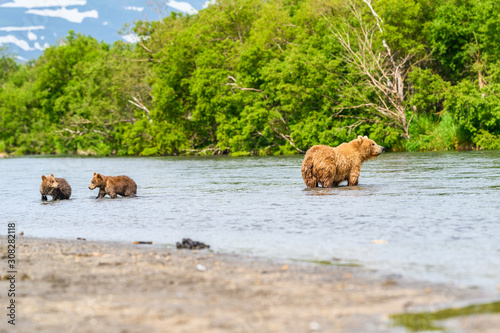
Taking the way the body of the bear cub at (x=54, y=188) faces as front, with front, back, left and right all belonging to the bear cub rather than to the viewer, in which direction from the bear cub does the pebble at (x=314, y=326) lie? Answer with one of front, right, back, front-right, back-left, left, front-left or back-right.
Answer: front-left

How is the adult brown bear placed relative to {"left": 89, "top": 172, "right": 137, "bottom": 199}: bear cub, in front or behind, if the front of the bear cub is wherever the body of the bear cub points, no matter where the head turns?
behind

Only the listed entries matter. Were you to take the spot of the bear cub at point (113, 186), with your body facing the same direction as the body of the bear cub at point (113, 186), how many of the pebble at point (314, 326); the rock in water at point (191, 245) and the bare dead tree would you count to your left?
2

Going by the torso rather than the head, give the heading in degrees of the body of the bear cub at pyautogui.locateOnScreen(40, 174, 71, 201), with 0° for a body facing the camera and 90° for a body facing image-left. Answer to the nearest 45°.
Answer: approximately 45°

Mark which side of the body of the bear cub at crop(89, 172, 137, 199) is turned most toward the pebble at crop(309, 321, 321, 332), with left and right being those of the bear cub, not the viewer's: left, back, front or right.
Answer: left

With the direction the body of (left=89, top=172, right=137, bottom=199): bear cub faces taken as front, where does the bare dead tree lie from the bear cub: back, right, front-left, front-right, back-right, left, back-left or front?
back-right

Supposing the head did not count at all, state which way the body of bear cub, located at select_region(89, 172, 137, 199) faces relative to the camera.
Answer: to the viewer's left

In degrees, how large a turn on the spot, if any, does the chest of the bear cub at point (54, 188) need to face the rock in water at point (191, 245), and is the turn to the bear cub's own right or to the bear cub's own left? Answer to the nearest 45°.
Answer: approximately 45° to the bear cub's own left

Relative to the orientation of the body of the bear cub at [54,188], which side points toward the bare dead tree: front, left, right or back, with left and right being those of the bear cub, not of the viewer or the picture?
back

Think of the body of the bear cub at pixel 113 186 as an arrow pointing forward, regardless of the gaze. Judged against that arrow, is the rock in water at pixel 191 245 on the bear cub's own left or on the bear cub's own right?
on the bear cub's own left

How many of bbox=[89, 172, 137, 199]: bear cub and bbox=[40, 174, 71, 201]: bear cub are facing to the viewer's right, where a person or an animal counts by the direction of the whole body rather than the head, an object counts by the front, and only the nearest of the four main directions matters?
0
